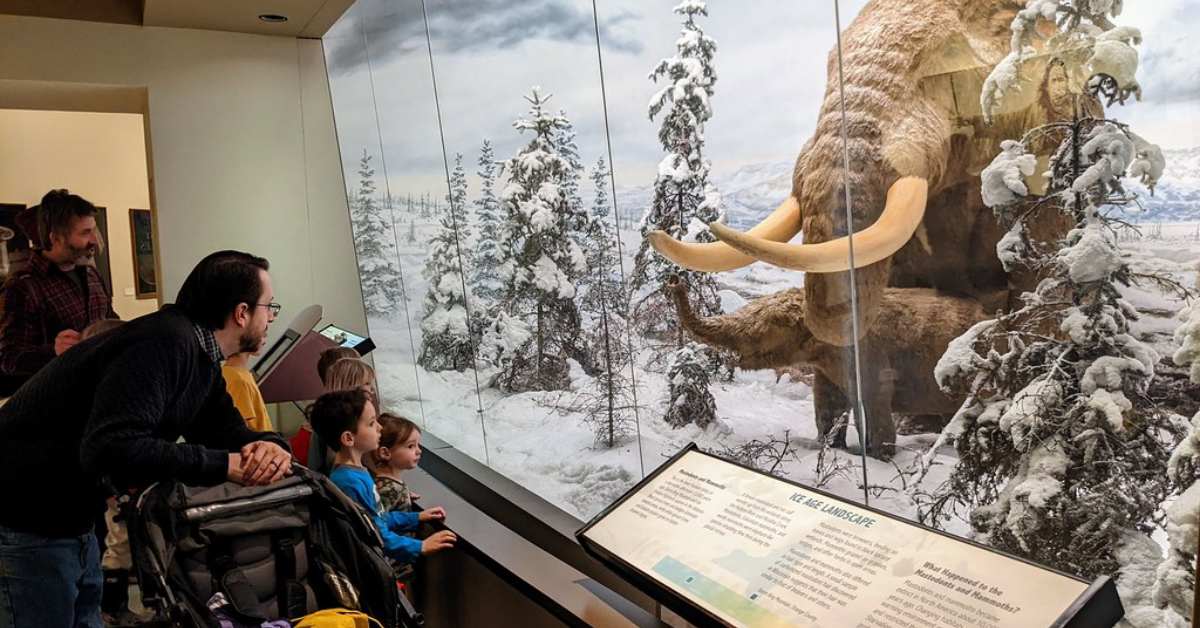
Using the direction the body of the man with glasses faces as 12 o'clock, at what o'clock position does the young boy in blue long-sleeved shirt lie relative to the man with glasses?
The young boy in blue long-sleeved shirt is roughly at 11 o'clock from the man with glasses.

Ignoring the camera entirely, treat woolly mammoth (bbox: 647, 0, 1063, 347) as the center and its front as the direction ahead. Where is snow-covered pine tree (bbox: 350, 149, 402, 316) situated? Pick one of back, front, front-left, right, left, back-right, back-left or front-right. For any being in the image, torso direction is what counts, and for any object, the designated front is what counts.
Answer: right

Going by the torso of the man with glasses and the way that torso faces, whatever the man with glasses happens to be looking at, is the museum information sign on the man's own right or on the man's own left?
on the man's own right

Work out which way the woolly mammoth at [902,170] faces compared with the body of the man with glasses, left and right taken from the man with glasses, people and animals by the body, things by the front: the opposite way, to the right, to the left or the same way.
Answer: the opposite way

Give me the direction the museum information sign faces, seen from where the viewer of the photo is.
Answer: facing the viewer and to the left of the viewer

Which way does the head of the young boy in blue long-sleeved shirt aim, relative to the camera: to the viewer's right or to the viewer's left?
to the viewer's right

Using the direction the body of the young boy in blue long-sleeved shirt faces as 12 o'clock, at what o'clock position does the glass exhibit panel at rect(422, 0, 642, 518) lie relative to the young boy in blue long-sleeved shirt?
The glass exhibit panel is roughly at 11 o'clock from the young boy in blue long-sleeved shirt.

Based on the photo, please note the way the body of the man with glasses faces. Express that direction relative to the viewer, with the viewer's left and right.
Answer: facing to the right of the viewer

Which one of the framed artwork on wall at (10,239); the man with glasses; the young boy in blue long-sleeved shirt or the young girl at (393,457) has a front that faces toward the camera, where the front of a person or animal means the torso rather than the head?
the framed artwork on wall

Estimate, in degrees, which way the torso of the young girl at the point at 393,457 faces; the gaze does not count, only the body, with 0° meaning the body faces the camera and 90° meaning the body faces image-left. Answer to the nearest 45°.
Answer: approximately 270°

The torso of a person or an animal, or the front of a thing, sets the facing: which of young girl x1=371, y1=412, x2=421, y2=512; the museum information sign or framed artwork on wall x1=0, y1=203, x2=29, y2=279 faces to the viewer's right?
the young girl

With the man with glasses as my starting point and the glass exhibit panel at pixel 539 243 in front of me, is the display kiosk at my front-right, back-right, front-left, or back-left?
front-left

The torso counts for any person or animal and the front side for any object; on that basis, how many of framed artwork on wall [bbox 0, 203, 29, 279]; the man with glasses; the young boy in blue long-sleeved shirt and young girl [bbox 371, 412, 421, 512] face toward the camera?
1

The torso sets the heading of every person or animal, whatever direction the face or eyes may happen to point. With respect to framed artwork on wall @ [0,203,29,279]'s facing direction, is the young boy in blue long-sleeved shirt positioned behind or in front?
in front

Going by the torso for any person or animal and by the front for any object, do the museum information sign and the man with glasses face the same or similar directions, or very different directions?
very different directions

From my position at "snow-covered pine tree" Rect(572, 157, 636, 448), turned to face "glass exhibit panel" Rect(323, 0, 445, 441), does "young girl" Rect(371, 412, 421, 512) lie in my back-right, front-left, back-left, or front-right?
front-left

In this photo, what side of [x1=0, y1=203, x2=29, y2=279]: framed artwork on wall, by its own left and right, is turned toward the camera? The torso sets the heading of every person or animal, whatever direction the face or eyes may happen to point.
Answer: front

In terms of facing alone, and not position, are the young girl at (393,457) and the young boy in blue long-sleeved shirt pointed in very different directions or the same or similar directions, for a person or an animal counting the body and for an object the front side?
same or similar directions

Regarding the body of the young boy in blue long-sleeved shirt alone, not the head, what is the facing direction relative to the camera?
to the viewer's right

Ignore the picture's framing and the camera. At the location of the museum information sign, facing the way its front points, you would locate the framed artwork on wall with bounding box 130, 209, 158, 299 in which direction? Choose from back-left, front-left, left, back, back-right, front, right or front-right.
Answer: right

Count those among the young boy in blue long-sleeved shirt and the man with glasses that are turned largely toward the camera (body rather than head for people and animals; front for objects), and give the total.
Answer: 0
